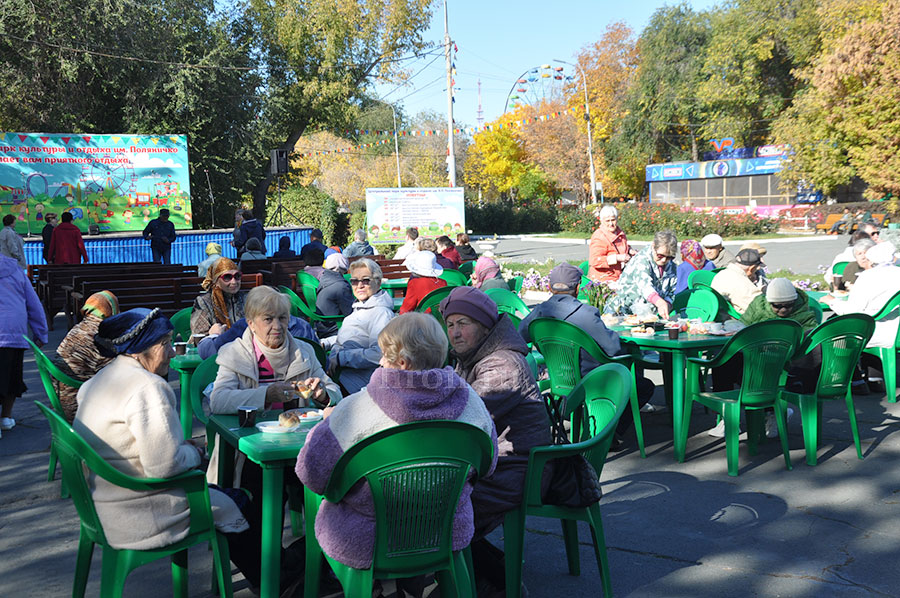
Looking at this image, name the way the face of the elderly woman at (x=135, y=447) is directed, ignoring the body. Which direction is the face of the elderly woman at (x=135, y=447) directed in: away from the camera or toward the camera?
away from the camera

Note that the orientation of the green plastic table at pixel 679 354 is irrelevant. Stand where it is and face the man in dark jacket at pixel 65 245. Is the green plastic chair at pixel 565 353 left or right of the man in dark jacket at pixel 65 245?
left

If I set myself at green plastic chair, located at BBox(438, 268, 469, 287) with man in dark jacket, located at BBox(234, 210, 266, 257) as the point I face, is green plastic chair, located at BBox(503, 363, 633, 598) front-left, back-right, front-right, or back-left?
back-left

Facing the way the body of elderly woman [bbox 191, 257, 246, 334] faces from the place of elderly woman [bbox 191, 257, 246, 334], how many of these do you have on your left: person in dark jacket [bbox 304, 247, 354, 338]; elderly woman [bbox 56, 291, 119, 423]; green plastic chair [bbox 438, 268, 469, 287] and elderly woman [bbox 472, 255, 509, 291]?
3

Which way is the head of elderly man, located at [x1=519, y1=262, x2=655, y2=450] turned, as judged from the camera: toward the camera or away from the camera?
away from the camera

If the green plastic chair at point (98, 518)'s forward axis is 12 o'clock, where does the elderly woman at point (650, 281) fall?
The elderly woman is roughly at 11 o'clock from the green plastic chair.

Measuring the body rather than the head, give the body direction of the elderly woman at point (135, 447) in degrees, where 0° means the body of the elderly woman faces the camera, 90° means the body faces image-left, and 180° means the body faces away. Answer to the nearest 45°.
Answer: approximately 225°

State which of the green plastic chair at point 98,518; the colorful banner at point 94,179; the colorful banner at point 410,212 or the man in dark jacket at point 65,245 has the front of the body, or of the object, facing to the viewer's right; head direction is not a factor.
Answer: the green plastic chair

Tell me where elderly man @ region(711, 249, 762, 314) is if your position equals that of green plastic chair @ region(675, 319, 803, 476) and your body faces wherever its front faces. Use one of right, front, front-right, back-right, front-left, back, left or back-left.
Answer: front-right

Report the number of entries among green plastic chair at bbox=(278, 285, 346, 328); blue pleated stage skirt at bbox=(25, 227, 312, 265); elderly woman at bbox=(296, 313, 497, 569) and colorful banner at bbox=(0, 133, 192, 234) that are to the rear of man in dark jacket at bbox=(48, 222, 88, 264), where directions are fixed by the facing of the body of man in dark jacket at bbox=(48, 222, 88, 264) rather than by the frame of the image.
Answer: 2

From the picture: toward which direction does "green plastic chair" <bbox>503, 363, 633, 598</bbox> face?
to the viewer's left

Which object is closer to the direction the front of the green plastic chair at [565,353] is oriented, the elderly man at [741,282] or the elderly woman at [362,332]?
the elderly man

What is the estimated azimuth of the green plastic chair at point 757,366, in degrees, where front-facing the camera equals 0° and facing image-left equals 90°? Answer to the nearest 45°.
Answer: approximately 135°
